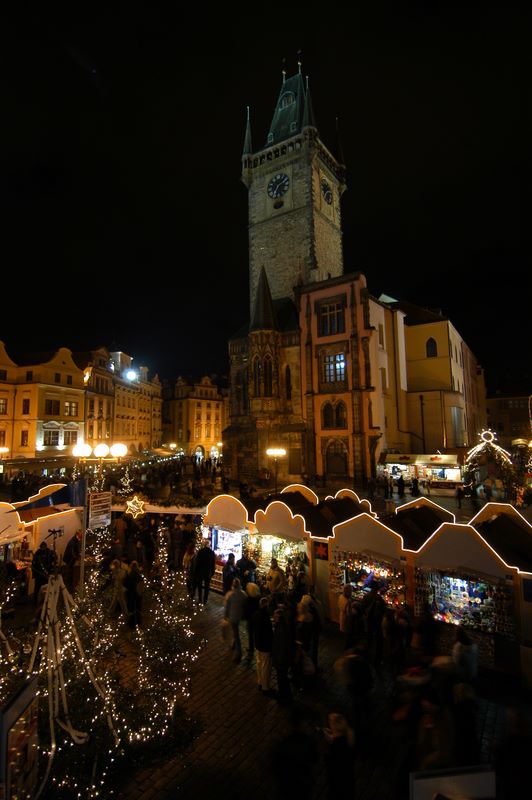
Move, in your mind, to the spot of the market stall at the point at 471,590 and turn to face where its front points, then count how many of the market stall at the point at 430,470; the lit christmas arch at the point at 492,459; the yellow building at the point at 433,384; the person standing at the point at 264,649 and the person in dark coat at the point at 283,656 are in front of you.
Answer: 2

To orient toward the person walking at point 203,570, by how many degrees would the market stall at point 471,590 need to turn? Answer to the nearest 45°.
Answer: approximately 45° to its right

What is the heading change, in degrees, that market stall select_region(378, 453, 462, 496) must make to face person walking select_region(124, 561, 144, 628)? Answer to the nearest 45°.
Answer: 0° — it already faces them

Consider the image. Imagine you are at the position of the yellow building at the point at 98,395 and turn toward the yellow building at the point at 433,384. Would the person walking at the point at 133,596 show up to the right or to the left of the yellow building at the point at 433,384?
right

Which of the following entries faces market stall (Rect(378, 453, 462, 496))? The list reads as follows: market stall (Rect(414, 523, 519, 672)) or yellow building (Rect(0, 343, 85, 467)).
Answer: the yellow building

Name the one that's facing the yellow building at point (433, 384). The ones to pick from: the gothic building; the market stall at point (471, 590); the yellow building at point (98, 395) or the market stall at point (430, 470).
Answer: the yellow building at point (98, 395)

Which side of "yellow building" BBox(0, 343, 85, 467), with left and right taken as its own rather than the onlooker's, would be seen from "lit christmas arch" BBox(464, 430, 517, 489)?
front

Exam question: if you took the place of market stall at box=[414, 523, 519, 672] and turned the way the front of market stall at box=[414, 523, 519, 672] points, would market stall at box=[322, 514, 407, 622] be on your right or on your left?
on your right

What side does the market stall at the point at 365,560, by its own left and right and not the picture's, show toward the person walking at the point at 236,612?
front
